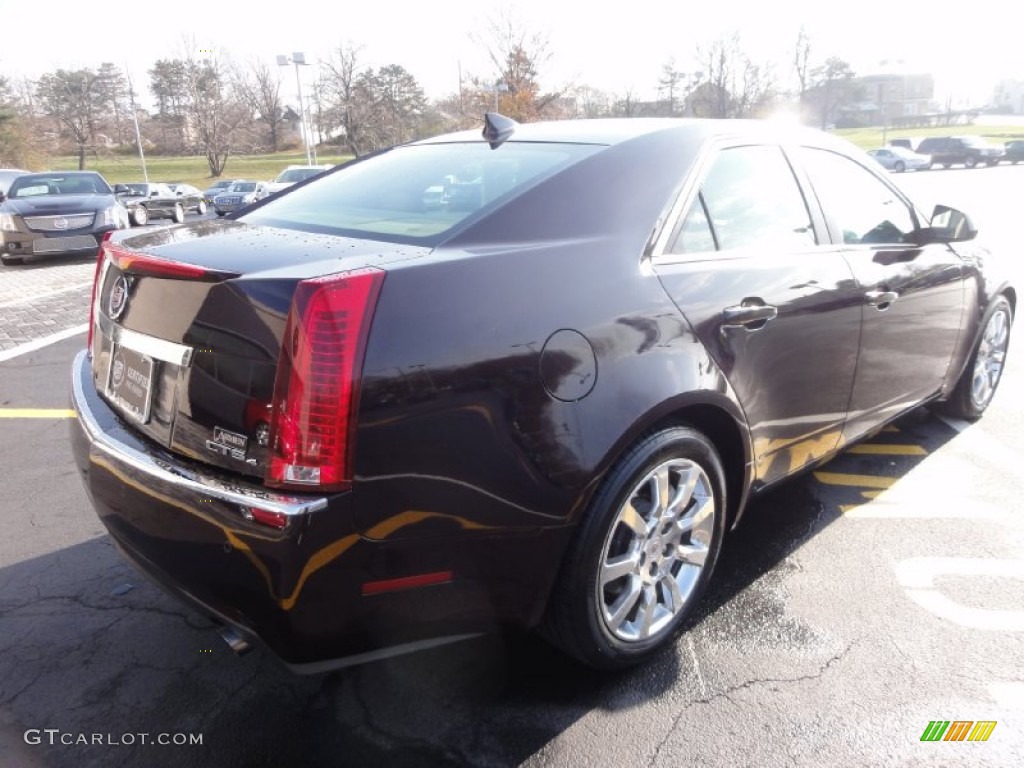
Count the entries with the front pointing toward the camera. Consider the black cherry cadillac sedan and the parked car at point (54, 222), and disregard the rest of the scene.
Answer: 1

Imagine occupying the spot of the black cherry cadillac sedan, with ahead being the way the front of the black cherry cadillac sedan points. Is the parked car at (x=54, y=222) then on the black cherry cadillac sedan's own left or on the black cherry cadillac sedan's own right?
on the black cherry cadillac sedan's own left

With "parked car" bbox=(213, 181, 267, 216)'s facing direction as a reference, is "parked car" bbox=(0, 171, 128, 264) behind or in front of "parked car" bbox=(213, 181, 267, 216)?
in front

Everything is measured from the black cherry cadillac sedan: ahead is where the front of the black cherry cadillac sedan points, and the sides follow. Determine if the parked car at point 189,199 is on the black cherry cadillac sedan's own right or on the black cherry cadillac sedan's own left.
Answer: on the black cherry cadillac sedan's own left

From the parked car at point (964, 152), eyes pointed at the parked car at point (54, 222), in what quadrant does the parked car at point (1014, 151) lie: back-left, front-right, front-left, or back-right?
back-left

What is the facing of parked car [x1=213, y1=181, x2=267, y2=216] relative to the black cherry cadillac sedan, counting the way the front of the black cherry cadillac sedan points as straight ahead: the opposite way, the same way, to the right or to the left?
the opposite way

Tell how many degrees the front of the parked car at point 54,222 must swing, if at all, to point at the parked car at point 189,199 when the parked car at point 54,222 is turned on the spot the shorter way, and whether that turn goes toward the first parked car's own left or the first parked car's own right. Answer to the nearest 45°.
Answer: approximately 180°

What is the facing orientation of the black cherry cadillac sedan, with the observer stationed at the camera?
facing away from the viewer and to the right of the viewer

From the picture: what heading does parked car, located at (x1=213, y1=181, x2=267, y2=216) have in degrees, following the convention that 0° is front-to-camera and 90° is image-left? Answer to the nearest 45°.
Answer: approximately 45°

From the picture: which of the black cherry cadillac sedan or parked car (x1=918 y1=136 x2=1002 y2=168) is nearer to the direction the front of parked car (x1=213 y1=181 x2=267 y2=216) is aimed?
the black cherry cadillac sedan

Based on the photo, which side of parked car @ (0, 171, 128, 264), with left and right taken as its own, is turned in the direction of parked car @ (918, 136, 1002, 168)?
left

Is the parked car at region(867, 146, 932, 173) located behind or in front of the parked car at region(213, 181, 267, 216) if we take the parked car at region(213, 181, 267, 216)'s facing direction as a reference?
behind

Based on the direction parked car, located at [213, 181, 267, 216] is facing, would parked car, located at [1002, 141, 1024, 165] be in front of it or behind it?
behind
